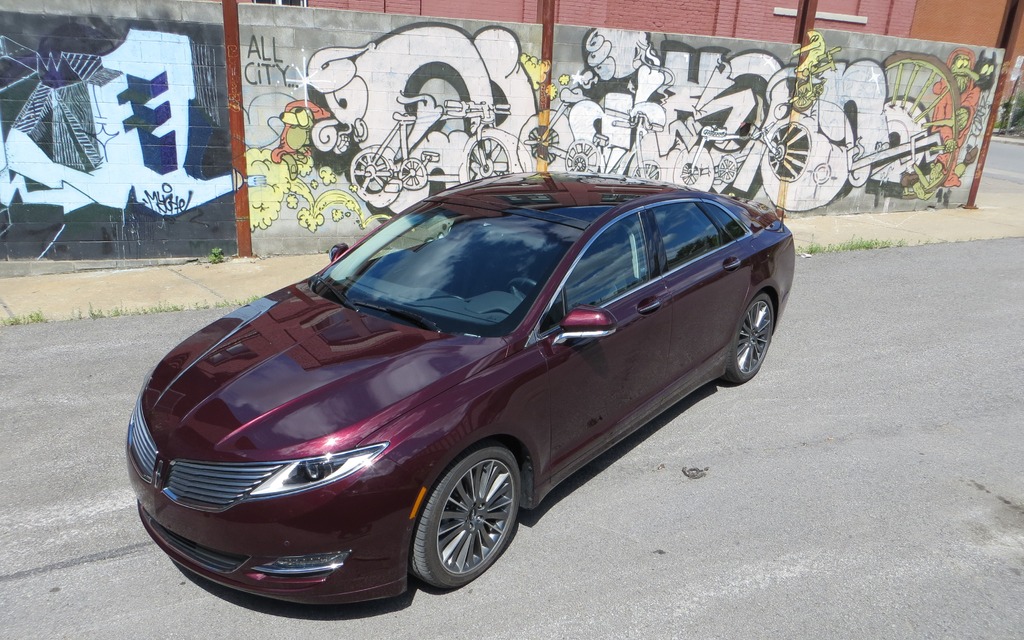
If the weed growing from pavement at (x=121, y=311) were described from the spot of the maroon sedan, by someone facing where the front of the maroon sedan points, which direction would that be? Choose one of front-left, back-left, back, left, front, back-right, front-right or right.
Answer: right

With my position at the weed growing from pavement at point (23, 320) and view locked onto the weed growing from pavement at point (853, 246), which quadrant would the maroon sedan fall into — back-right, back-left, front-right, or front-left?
front-right

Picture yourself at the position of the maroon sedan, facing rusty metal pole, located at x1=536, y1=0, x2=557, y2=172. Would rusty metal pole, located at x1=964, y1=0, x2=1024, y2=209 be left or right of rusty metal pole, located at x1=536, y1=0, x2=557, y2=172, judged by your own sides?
right

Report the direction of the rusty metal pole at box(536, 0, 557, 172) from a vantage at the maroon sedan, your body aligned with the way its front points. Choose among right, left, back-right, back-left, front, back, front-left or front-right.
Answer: back-right

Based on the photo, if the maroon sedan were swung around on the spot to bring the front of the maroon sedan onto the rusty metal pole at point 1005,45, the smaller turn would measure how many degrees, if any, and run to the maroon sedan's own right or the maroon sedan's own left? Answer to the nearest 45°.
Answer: approximately 180°

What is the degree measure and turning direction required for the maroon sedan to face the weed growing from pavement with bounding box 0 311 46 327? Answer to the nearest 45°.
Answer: approximately 90° to its right

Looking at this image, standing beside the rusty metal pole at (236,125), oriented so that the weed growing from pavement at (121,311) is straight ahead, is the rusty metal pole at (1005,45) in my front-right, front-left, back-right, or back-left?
back-left

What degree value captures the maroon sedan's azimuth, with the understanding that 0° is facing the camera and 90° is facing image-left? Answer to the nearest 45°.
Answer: approximately 45°

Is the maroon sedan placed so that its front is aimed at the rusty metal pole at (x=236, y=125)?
no

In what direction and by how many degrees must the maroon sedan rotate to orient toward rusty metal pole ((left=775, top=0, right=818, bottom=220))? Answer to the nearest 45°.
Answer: approximately 180°

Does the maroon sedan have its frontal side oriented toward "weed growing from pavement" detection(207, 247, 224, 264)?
no

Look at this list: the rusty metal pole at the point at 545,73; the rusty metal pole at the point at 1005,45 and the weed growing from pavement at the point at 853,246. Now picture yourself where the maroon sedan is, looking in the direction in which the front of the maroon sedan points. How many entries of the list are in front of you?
0

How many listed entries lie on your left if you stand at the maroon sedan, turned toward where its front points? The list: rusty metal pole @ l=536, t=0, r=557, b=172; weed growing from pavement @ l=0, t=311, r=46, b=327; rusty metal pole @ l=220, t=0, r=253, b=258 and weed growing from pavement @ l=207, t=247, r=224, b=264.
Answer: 0

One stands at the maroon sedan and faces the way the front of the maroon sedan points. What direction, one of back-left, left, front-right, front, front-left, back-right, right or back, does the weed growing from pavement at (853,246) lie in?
back
